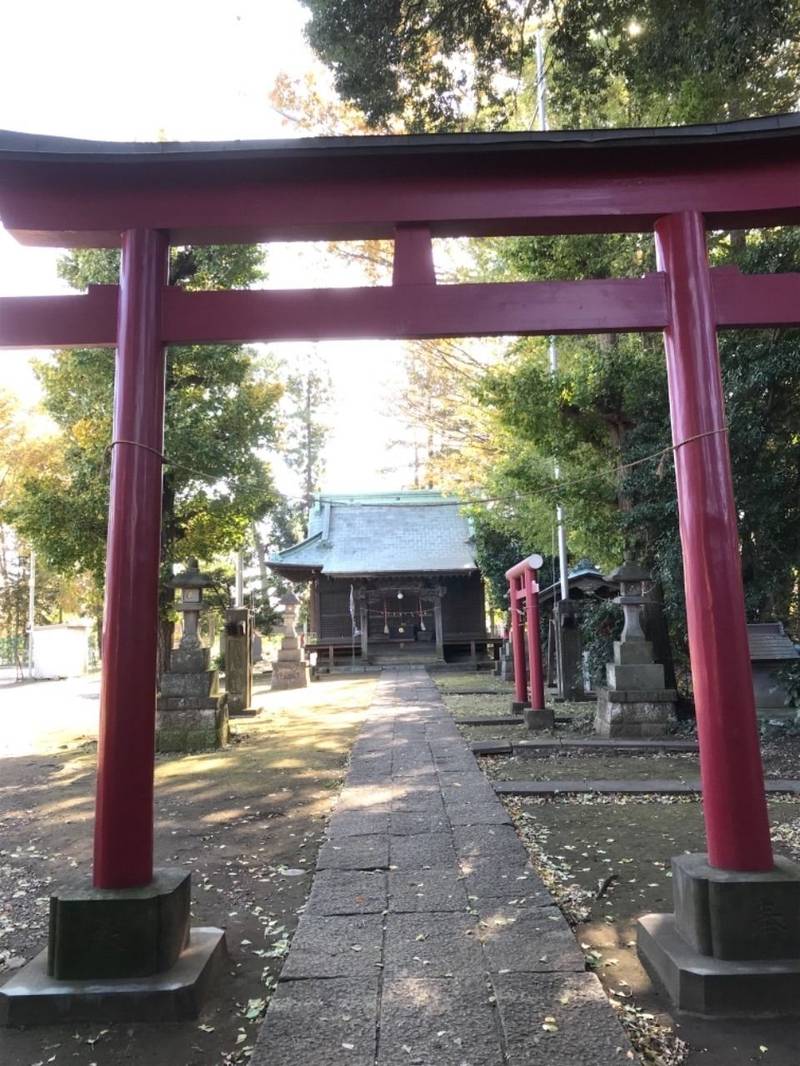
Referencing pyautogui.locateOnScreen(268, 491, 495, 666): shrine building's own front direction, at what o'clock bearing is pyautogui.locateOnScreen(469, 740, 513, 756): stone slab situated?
The stone slab is roughly at 12 o'clock from the shrine building.

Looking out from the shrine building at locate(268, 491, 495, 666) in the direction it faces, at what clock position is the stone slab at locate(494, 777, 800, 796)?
The stone slab is roughly at 12 o'clock from the shrine building.

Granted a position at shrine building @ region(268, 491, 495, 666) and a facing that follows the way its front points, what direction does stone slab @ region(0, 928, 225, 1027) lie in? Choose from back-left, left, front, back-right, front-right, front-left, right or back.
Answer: front

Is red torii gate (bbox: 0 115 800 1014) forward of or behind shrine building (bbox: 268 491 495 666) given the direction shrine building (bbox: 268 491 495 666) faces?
forward

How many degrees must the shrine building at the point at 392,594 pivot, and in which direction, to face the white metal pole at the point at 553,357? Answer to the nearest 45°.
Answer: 0° — it already faces it

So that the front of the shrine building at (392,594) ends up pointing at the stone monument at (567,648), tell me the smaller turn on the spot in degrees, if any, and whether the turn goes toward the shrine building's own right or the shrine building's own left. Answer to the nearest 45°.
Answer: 0° — it already faces it

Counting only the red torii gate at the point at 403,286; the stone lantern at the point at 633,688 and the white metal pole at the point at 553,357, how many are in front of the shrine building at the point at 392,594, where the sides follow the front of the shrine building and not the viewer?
3

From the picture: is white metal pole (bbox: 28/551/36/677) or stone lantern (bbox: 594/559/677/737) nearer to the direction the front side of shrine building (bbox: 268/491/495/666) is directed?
the stone lantern

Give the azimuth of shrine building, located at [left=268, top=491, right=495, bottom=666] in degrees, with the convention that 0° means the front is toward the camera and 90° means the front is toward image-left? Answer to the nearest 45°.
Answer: approximately 0°

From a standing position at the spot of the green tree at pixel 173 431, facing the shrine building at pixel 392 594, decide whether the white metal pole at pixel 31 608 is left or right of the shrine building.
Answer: left

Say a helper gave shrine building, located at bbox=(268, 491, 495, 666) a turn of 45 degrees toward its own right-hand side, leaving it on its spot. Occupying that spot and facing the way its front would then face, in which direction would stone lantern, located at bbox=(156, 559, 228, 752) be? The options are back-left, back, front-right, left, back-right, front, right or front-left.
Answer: front-left

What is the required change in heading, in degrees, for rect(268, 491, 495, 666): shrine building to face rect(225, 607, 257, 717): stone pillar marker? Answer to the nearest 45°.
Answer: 0° — it already faces it

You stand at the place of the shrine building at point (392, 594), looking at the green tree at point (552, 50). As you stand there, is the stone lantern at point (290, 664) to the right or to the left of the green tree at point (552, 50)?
right

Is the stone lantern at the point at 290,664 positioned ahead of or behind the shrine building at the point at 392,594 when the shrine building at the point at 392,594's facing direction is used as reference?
ahead

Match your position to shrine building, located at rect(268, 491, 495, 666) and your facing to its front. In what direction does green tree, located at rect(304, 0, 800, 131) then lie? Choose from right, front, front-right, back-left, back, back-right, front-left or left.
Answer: front
